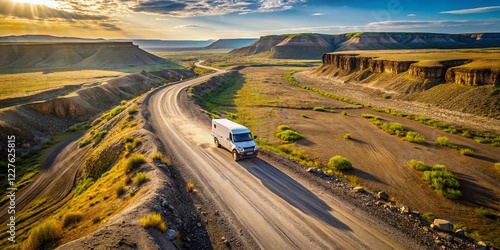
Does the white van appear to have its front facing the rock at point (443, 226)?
yes

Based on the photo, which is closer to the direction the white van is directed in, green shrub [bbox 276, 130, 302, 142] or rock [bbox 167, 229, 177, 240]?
the rock

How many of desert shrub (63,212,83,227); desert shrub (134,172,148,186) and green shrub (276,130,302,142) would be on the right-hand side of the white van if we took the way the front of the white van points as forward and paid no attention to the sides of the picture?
2

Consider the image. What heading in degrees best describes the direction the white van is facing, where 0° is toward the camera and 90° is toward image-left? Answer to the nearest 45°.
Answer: approximately 315°

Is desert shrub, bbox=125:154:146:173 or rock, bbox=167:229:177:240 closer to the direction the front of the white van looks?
the rock

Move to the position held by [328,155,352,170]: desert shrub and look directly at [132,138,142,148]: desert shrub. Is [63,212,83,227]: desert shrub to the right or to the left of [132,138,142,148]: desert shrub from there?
left

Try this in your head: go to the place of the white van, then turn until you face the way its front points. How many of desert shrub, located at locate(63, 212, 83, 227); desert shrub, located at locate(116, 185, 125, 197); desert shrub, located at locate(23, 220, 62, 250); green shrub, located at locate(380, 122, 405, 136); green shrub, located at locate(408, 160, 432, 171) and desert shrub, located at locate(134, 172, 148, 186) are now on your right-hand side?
4

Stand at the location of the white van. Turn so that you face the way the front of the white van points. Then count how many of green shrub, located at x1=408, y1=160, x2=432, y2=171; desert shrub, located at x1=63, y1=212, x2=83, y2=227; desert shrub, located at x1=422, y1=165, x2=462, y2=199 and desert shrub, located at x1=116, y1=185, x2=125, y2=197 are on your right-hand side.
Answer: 2

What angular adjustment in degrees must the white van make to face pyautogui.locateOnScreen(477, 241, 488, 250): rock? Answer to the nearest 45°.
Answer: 0° — it already faces it

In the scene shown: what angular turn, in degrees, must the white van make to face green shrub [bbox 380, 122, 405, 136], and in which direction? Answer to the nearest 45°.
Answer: approximately 90° to its left

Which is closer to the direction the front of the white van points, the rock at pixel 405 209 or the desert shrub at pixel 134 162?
the rock

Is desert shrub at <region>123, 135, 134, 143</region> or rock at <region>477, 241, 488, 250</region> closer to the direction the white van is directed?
the rock

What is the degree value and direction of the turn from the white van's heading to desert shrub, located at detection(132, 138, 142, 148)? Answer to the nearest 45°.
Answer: approximately 135° to its right

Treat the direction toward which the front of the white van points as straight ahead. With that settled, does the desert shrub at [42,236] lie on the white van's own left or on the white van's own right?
on the white van's own right

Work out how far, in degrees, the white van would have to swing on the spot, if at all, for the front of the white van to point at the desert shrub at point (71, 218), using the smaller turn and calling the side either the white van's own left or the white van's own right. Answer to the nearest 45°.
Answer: approximately 90° to the white van's own right
